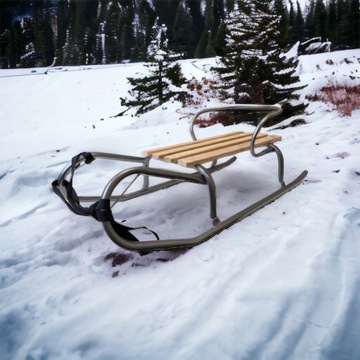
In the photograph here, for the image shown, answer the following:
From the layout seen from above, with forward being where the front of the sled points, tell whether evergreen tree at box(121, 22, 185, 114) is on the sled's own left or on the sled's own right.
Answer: on the sled's own right

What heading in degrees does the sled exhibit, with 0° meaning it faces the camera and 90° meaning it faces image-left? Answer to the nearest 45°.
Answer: approximately 45°

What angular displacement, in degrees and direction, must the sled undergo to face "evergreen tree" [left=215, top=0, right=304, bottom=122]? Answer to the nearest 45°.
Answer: approximately 135° to its right

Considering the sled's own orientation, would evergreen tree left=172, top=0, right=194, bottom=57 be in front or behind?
behind
